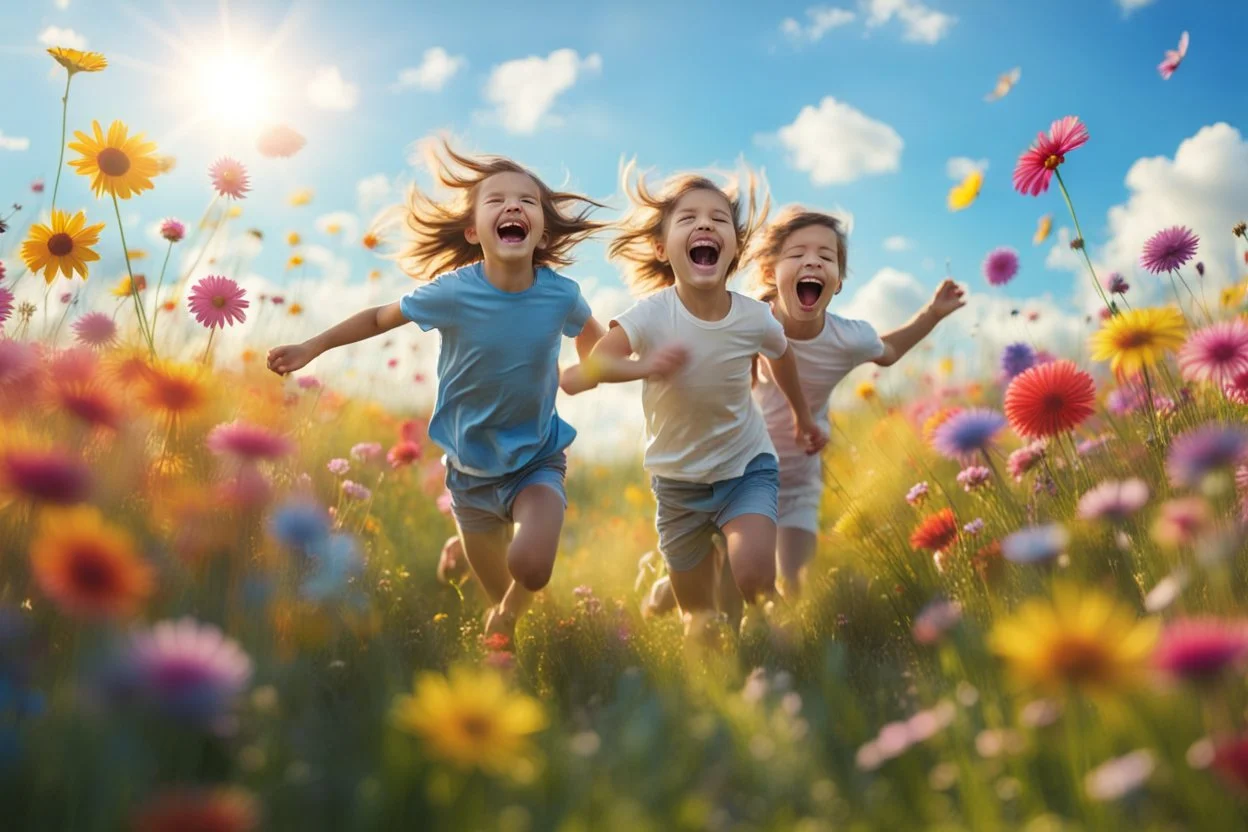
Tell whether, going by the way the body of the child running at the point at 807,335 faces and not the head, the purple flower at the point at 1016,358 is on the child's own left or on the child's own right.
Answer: on the child's own left

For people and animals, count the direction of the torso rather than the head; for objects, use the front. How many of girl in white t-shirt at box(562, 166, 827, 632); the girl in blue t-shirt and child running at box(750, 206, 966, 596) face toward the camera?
3

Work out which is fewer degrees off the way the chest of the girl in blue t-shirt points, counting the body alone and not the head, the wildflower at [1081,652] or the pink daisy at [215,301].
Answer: the wildflower

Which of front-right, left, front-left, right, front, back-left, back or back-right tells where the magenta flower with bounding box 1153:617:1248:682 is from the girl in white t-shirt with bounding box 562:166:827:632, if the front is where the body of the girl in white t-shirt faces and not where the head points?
front

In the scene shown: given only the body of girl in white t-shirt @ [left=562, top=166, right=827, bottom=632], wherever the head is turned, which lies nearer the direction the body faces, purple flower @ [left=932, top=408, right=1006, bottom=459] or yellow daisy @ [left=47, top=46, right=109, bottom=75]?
the purple flower

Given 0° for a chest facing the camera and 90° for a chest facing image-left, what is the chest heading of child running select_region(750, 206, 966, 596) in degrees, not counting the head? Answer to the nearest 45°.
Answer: approximately 0°

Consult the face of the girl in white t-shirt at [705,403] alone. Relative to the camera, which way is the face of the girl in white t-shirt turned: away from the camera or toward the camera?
toward the camera

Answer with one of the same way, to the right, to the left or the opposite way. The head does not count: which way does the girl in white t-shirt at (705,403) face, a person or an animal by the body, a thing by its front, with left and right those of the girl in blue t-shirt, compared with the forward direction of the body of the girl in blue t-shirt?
the same way

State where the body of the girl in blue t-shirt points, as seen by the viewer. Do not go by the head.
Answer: toward the camera

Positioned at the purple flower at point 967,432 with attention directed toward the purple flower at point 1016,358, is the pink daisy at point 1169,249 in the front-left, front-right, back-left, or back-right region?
front-right

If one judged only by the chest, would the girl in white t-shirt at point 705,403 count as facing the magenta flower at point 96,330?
no

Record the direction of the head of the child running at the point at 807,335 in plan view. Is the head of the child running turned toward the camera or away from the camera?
toward the camera

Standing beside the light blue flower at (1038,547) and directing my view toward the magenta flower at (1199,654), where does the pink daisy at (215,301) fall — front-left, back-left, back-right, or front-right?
back-right

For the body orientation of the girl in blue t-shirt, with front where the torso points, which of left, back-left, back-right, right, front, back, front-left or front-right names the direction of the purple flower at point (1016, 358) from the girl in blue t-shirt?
left

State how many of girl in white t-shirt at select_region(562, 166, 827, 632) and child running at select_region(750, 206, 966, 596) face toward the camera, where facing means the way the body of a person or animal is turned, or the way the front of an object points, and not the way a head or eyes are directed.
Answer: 2

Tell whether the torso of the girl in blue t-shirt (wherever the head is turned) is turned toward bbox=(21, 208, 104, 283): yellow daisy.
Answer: no

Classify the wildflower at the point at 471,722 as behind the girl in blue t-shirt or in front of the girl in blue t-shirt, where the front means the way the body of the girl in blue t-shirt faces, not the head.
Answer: in front
